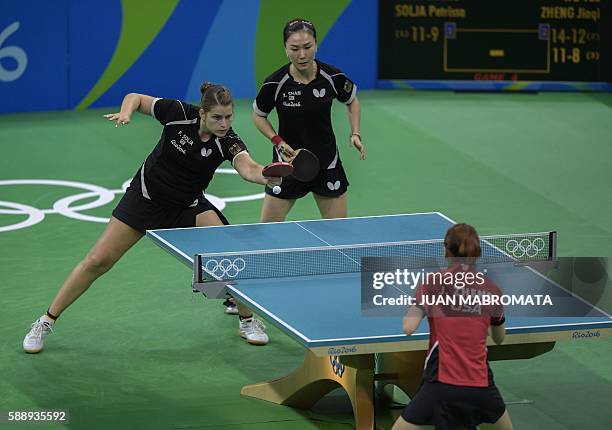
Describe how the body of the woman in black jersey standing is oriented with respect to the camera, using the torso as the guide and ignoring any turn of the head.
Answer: toward the camera

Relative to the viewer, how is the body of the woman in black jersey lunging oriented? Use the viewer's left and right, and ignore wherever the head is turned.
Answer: facing the viewer and to the right of the viewer

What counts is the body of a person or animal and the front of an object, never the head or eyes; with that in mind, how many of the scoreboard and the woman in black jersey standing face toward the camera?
2

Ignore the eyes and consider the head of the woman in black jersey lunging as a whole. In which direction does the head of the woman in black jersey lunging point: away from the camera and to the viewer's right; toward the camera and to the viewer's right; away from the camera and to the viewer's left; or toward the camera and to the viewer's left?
toward the camera and to the viewer's right

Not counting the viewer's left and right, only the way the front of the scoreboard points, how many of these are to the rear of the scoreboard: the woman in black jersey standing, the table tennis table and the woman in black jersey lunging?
0

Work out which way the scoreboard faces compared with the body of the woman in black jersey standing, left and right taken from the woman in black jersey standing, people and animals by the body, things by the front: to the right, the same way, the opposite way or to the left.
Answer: the same way

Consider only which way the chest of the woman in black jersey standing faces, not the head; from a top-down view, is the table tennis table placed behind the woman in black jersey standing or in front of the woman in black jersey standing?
in front

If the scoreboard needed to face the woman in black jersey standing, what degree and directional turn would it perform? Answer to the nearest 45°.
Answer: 0° — it already faces them

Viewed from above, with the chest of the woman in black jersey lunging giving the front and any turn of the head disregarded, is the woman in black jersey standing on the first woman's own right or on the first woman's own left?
on the first woman's own left

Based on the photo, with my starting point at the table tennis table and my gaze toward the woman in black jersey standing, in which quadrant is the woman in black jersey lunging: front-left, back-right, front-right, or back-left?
front-left

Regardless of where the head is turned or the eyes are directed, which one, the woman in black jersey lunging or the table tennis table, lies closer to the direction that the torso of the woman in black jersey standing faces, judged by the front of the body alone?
the table tennis table

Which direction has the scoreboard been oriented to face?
toward the camera

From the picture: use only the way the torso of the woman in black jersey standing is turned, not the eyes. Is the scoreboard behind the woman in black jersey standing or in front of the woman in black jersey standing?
behind

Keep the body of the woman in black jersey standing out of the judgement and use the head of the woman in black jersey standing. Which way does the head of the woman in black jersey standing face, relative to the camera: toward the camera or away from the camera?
toward the camera

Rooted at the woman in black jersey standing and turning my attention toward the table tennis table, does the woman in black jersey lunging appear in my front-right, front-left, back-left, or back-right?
front-right

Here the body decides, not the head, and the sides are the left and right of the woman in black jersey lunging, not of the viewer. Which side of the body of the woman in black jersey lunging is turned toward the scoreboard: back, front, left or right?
left
